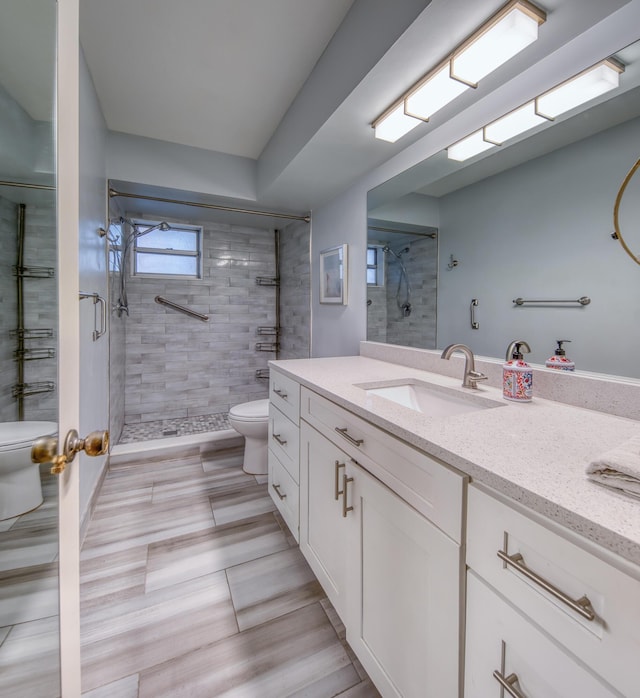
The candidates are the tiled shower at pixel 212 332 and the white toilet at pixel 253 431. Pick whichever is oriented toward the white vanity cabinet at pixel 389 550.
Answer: the tiled shower

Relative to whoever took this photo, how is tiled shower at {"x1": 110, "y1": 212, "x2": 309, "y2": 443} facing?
facing the viewer

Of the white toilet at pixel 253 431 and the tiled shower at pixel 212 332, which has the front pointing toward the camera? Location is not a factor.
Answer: the tiled shower

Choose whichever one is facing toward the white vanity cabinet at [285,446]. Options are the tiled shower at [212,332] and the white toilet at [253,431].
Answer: the tiled shower

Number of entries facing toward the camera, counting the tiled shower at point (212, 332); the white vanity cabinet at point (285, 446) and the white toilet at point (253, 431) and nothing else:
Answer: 1

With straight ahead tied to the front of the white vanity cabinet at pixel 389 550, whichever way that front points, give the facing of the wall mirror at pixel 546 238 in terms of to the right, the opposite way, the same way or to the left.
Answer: the same way

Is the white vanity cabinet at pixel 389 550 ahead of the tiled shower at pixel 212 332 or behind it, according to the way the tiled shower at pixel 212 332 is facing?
ahead

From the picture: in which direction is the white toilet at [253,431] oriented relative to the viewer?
to the viewer's left

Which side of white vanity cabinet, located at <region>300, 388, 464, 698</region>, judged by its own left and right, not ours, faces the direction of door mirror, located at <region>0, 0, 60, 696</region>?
front

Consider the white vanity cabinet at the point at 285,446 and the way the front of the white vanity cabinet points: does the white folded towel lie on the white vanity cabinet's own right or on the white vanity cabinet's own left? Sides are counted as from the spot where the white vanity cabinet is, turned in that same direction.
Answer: on the white vanity cabinet's own left

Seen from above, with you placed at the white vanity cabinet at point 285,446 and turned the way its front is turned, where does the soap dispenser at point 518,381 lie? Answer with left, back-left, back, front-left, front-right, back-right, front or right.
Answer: back-left

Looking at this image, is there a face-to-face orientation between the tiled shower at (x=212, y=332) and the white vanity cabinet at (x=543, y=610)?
no

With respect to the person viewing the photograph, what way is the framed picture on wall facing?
facing the viewer and to the left of the viewer

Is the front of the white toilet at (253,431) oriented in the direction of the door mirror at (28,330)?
no

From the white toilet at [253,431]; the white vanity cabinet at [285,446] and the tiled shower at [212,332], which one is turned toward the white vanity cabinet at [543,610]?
the tiled shower

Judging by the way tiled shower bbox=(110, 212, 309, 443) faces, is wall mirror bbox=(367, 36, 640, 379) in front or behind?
in front
